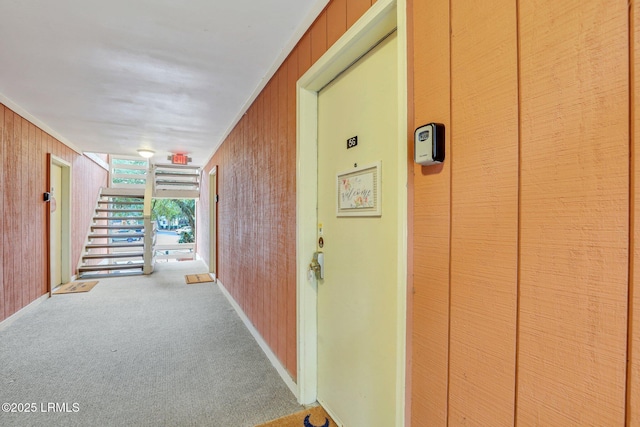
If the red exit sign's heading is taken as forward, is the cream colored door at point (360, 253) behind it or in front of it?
in front

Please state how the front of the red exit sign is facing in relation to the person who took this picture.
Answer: facing the viewer

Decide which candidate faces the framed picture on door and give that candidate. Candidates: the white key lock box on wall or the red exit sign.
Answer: the red exit sign

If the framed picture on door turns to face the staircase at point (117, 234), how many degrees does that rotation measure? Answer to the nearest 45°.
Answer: approximately 90° to its right

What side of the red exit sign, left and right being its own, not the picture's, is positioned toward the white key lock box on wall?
front

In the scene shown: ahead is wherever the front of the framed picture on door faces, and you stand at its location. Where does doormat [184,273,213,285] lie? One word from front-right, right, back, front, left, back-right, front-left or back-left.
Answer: right

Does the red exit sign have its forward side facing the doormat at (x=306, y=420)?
yes

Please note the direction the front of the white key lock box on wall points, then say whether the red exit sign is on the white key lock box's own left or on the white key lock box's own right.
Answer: on the white key lock box's own right

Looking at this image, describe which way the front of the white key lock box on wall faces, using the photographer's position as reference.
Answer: facing the viewer and to the left of the viewer

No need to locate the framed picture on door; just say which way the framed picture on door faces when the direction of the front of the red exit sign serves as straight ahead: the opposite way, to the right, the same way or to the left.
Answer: to the right

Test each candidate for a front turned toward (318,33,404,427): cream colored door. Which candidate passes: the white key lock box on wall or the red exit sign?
the red exit sign
